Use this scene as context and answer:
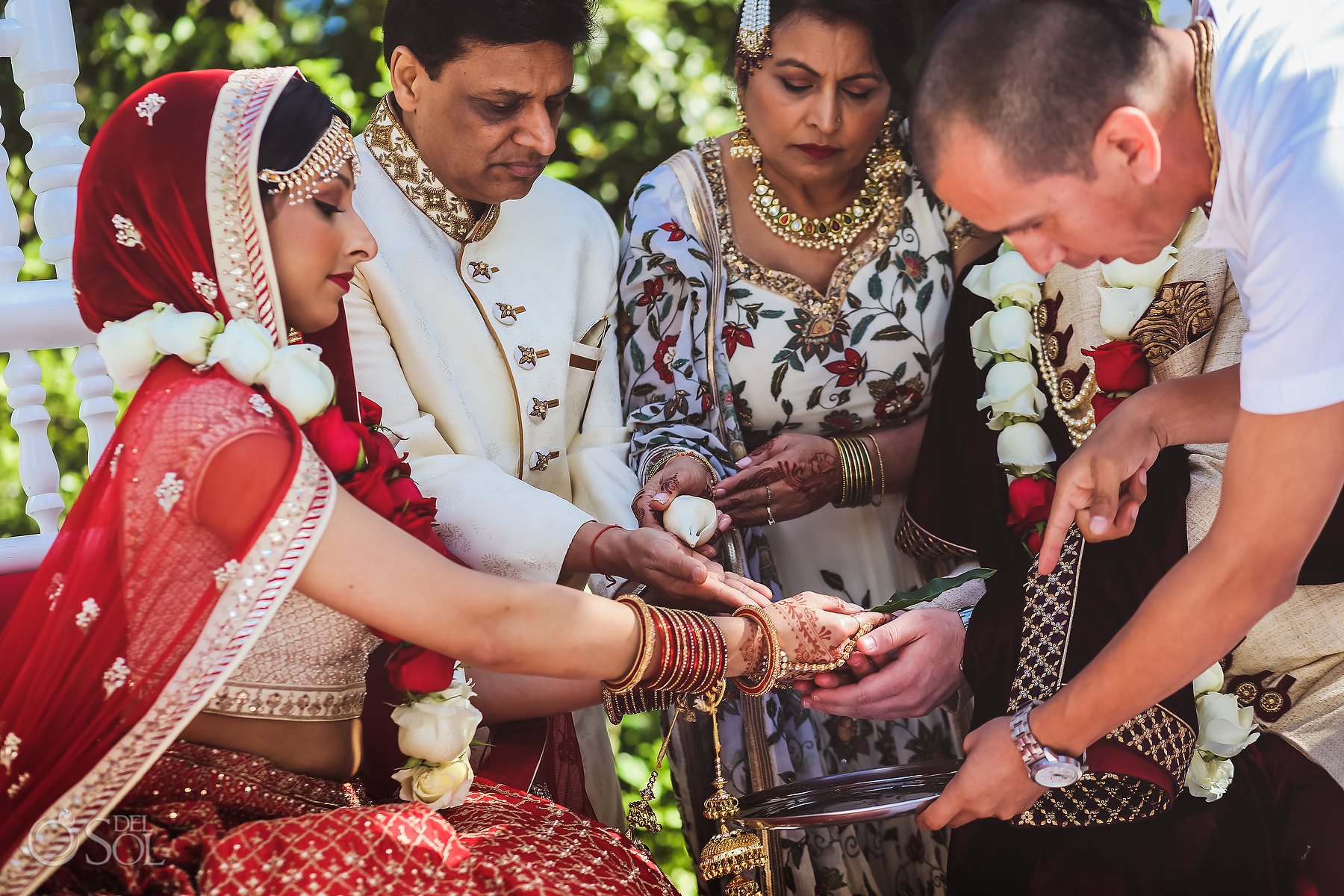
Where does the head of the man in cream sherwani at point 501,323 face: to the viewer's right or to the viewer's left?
to the viewer's right

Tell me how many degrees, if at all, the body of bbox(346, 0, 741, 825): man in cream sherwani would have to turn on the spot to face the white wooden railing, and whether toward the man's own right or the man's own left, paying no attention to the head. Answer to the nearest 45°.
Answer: approximately 135° to the man's own right

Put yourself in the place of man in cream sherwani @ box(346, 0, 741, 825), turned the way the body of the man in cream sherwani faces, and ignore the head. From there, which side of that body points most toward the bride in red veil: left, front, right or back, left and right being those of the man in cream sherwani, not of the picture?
right

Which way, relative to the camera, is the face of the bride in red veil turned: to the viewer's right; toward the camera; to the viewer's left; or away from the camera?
to the viewer's right

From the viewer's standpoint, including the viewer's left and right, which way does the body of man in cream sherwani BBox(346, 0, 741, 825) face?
facing the viewer and to the right of the viewer

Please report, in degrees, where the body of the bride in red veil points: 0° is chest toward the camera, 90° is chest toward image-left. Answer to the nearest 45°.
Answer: approximately 270°

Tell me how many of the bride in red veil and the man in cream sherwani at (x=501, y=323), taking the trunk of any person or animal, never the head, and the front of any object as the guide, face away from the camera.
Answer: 0

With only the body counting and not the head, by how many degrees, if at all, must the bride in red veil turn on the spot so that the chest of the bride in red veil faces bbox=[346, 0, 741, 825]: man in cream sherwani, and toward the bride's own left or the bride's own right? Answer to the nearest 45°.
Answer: approximately 45° to the bride's own left
